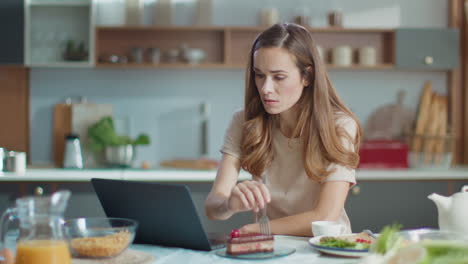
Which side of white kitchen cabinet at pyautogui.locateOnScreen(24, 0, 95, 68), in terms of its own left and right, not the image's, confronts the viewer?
front

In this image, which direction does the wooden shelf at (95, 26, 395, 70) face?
toward the camera

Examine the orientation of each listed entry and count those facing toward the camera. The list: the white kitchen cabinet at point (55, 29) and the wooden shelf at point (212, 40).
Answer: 2

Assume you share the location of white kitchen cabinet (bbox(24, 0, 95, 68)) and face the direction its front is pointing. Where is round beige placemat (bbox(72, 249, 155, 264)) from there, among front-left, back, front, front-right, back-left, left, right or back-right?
front

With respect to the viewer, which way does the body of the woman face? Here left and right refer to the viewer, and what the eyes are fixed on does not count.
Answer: facing the viewer and to the left of the viewer

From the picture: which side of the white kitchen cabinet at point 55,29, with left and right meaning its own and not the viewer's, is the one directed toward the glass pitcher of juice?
front

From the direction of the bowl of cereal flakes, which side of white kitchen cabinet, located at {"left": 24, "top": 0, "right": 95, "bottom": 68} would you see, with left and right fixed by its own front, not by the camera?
front

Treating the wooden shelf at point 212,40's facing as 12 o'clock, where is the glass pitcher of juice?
The glass pitcher of juice is roughly at 12 o'clock from the wooden shelf.
